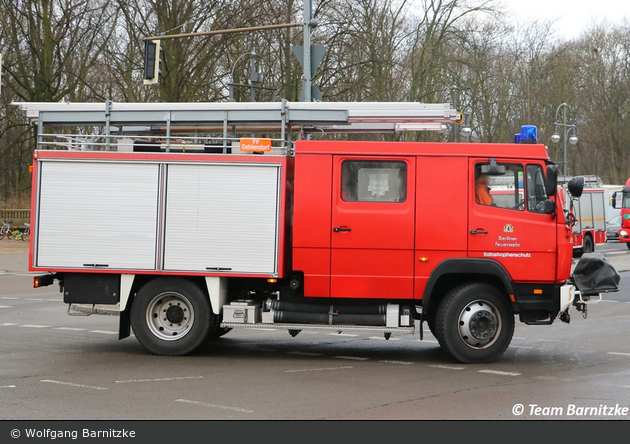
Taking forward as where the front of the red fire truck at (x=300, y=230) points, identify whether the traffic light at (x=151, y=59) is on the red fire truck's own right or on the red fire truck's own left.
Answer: on the red fire truck's own left

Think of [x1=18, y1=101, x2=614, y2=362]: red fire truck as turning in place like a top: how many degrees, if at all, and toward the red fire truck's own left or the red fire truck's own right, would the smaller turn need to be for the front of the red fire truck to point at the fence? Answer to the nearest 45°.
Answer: approximately 135° to the red fire truck's own left

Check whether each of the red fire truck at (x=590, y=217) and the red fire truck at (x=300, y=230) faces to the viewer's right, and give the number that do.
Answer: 1

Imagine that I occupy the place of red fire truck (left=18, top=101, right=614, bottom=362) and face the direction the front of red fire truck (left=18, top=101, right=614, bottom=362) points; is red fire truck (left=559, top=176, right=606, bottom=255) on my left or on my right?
on my left

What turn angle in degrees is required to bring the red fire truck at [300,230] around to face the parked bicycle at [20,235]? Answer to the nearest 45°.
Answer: approximately 135° to its left

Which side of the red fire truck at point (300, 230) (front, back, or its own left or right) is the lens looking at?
right

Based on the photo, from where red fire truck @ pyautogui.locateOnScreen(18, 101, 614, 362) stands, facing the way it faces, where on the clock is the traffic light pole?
The traffic light pole is roughly at 9 o'clock from the red fire truck.

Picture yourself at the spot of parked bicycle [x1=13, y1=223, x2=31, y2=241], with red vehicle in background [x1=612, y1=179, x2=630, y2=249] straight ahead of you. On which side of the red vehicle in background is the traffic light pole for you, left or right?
right

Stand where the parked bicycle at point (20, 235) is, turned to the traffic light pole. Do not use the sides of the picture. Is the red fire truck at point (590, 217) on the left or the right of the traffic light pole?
left
